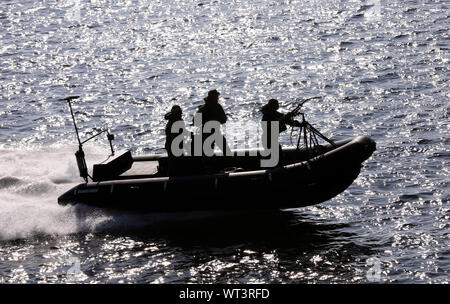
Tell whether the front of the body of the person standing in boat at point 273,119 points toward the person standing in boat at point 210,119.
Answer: no

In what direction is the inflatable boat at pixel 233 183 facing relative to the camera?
to the viewer's right

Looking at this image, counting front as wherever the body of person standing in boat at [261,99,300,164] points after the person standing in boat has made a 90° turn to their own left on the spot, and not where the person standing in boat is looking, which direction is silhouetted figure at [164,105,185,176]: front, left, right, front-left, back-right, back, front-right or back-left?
left

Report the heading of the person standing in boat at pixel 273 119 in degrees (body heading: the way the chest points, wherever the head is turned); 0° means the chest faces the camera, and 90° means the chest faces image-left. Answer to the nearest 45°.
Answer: approximately 270°
